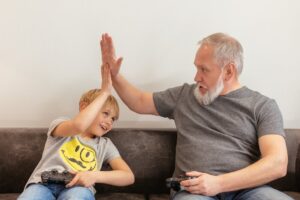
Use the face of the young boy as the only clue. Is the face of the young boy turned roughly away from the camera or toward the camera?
toward the camera

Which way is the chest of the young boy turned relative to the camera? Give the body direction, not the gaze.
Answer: toward the camera

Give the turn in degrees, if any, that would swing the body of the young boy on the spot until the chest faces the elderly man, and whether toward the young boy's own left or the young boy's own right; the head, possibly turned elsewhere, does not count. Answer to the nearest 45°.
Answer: approximately 90° to the young boy's own left

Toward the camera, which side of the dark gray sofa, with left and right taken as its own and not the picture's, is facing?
front

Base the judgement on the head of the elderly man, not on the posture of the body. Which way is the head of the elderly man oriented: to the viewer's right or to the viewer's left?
to the viewer's left
